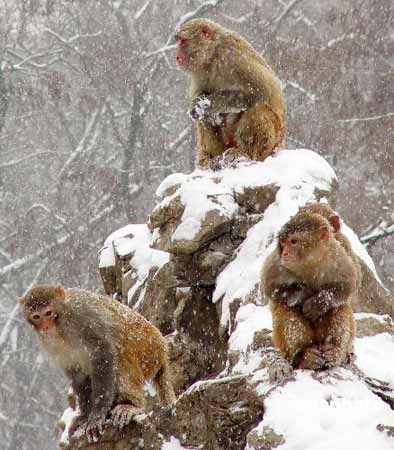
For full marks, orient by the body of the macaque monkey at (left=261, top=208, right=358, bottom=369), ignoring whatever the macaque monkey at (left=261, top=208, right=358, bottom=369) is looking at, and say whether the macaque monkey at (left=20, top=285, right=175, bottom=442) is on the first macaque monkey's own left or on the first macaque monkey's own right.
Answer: on the first macaque monkey's own right

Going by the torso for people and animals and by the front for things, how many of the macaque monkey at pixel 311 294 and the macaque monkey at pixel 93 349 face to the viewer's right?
0

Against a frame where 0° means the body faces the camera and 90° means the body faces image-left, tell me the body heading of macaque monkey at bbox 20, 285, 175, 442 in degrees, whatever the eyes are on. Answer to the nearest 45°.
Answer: approximately 45°

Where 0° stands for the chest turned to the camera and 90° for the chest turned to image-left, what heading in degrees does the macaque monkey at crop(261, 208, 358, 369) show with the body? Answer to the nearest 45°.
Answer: approximately 0°

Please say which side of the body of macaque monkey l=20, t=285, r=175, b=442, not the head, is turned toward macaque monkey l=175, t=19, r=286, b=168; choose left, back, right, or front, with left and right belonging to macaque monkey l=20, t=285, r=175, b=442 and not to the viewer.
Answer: back
